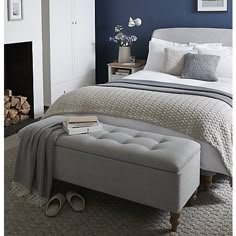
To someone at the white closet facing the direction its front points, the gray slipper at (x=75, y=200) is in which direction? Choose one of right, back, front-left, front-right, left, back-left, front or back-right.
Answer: front-right

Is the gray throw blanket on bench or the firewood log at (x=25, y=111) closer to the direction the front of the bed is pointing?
the gray throw blanket on bench

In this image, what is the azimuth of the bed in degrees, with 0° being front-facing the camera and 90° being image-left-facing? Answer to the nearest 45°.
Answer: approximately 45°

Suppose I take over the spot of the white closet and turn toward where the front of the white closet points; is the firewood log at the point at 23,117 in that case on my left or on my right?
on my right

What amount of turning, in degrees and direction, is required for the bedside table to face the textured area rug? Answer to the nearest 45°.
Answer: approximately 45° to its left

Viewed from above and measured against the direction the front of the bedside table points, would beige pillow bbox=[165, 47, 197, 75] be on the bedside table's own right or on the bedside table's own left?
on the bedside table's own left

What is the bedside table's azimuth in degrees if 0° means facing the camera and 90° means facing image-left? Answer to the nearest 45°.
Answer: approximately 45°

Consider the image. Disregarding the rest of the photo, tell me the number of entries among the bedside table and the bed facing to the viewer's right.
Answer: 0

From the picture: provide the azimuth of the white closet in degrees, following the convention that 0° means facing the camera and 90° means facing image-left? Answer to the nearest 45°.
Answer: approximately 315°
